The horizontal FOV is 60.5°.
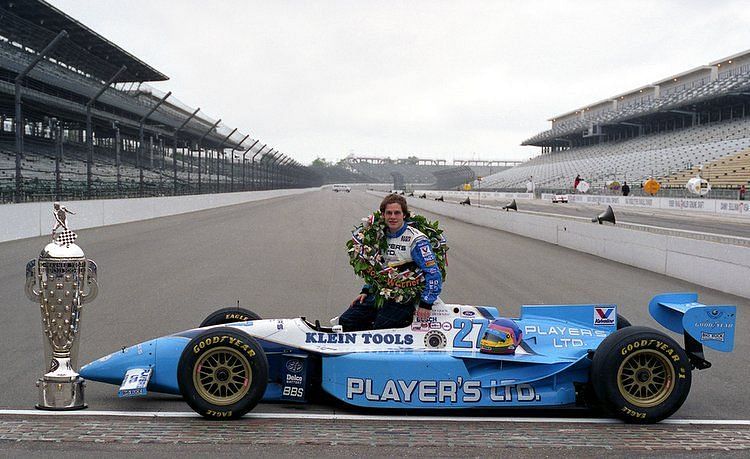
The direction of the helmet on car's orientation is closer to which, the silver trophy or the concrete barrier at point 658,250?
the silver trophy

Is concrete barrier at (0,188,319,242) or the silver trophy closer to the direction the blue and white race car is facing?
the silver trophy

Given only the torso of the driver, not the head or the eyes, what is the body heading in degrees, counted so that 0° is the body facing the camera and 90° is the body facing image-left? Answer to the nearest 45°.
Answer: approximately 45°

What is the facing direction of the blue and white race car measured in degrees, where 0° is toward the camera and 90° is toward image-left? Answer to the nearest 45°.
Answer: approximately 90°

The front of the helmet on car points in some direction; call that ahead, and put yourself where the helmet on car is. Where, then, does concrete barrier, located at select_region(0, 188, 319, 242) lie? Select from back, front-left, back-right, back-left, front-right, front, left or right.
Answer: right

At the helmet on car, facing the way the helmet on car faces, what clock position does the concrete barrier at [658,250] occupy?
The concrete barrier is roughly at 5 o'clock from the helmet on car.

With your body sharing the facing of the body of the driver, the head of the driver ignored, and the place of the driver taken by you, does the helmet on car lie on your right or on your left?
on your left

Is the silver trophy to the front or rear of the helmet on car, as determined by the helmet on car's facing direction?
to the front

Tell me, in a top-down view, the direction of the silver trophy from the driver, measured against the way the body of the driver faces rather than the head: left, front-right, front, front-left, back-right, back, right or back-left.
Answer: front-right

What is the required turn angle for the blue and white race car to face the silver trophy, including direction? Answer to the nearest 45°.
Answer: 0° — it already faces it

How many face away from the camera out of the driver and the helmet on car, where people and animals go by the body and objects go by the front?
0
